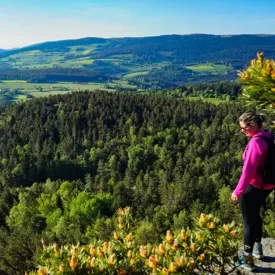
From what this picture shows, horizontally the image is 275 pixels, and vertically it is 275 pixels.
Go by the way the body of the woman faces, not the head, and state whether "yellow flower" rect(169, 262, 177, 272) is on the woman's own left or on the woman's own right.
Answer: on the woman's own left

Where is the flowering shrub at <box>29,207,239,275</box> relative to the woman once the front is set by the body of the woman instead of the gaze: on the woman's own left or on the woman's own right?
on the woman's own left

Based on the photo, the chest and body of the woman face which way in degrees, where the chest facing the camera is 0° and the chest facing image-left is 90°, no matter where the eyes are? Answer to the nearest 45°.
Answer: approximately 90°

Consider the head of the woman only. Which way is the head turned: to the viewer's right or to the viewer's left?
to the viewer's left
